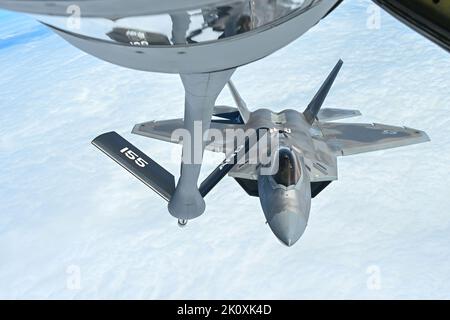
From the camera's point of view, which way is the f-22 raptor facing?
toward the camera
